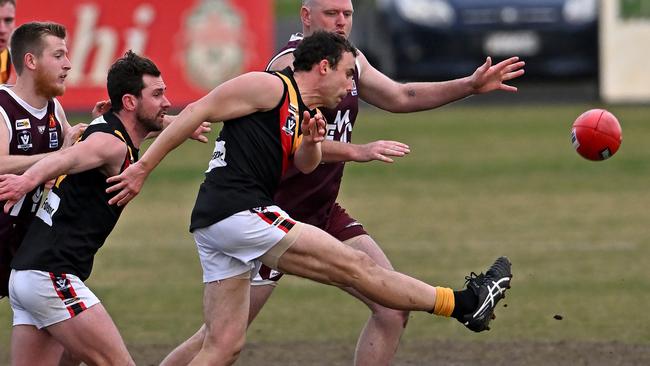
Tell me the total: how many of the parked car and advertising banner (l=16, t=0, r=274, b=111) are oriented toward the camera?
2

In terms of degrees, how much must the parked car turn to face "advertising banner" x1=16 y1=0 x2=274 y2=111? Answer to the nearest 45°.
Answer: approximately 90° to its right

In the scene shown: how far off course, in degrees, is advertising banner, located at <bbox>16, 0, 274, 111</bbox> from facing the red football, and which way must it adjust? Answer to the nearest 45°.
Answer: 0° — it already faces it

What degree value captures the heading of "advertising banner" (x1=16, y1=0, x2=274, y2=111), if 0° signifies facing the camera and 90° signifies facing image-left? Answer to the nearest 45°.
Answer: approximately 0°

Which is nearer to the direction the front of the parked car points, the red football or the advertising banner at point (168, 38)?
the red football

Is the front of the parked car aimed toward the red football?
yes

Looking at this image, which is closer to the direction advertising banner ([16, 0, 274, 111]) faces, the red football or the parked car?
the red football
